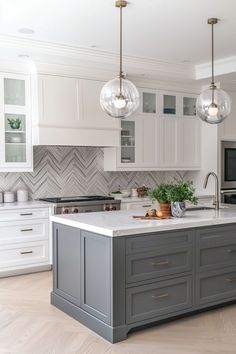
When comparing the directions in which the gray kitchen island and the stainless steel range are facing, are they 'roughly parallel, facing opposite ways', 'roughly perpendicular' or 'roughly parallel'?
roughly parallel

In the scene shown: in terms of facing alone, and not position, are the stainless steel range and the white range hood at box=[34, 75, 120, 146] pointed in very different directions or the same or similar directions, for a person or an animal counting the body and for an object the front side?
same or similar directions

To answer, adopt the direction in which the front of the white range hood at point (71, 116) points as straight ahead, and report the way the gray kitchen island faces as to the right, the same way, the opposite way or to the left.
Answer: the same way

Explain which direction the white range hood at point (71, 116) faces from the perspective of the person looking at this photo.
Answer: facing the viewer and to the right of the viewer

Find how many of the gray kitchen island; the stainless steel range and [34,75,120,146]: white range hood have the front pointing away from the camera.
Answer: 0

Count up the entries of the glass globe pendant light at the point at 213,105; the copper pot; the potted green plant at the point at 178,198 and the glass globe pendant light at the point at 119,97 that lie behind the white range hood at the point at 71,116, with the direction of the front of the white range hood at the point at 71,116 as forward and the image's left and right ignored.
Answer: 0

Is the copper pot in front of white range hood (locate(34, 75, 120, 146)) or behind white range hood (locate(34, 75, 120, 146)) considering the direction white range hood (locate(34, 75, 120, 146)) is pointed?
in front

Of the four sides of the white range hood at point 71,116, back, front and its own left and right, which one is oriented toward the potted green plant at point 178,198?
front

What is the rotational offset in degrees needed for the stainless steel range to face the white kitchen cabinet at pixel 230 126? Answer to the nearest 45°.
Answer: approximately 90° to its left

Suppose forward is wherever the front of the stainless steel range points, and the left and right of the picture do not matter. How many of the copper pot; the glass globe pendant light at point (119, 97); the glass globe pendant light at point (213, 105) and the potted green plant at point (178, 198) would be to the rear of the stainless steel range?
0

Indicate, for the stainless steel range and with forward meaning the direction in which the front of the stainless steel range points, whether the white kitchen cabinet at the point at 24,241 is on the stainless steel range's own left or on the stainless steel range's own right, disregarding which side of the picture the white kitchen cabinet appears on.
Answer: on the stainless steel range's own right

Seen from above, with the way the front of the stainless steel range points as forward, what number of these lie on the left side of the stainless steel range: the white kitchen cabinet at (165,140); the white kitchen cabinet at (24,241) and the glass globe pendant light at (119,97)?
1

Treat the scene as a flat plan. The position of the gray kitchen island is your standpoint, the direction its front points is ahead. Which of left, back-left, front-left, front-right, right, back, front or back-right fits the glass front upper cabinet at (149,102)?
back-left

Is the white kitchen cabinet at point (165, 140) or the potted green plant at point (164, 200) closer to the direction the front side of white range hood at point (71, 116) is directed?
the potted green plant

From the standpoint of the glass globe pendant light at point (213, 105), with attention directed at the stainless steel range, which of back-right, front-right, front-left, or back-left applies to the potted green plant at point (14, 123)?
front-left

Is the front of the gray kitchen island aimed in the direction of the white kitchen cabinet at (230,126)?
no
